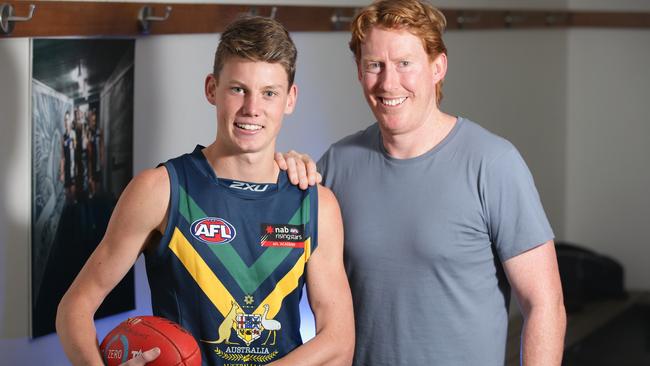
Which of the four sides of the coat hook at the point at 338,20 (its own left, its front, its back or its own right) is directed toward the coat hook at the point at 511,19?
left

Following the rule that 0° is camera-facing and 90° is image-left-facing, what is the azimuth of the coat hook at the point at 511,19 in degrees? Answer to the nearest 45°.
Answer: approximately 315°

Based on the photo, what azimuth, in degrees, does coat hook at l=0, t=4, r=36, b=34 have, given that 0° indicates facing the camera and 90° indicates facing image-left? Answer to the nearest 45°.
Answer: approximately 315°

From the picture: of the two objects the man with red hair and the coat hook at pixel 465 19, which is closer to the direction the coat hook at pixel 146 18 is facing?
the man with red hair

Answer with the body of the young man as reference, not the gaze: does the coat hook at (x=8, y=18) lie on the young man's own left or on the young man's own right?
on the young man's own right

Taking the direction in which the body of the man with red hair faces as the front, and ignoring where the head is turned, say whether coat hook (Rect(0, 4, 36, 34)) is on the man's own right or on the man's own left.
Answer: on the man's own right

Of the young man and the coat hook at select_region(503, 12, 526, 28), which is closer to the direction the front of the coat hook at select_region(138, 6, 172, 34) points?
the young man
